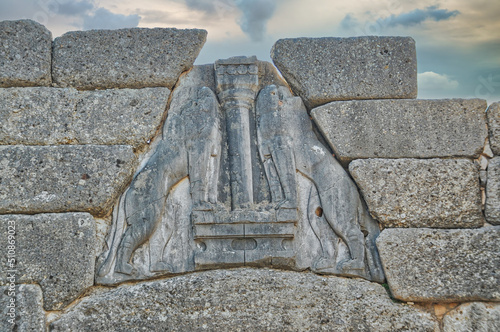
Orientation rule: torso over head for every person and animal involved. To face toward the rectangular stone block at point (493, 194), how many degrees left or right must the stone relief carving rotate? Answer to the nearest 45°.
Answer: approximately 90° to its left

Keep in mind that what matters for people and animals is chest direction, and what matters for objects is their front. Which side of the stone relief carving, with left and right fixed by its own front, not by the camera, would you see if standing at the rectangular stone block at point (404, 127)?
left

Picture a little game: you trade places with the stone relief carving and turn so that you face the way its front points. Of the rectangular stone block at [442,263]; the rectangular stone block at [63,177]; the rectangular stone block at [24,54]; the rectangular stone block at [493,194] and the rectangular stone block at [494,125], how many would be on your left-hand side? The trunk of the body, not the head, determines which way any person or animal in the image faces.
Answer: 3

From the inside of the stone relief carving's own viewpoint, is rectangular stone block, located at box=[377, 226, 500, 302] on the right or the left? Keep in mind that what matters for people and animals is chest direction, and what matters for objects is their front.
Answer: on its left

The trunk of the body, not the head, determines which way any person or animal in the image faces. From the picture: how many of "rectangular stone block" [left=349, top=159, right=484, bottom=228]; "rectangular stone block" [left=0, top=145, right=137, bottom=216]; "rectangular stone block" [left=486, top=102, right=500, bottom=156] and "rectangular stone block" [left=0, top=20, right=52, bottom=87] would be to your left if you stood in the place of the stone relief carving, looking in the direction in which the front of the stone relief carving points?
2

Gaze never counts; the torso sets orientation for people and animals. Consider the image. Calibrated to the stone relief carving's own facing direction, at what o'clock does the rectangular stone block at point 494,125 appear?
The rectangular stone block is roughly at 9 o'clock from the stone relief carving.

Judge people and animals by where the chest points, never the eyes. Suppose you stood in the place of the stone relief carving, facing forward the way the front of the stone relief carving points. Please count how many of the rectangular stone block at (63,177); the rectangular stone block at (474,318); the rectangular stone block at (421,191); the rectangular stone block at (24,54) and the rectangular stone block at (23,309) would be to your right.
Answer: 3

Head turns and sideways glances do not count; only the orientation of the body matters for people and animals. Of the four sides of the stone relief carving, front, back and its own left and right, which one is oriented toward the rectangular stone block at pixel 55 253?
right

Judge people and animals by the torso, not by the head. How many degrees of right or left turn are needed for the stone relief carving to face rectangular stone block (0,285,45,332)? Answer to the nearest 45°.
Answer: approximately 90° to its right

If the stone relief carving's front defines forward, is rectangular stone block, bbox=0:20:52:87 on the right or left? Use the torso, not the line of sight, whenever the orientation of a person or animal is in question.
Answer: on its right

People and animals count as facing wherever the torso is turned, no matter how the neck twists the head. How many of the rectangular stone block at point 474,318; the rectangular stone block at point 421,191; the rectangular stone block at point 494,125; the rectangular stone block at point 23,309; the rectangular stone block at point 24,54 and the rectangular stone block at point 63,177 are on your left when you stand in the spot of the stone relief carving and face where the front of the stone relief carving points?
3

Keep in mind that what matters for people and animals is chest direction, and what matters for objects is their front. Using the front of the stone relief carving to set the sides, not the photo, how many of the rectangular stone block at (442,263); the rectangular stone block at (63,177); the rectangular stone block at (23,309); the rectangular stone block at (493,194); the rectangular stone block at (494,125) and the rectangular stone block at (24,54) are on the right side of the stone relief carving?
3

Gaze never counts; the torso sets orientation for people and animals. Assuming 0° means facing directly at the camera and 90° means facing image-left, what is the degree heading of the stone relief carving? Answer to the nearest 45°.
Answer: approximately 0°

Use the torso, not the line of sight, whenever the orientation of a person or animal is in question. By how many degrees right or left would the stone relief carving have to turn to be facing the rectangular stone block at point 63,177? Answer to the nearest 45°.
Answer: approximately 90° to its right
